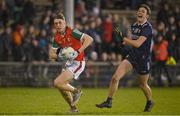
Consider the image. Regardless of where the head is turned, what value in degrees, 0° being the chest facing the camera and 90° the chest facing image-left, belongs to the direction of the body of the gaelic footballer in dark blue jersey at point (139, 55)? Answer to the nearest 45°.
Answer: approximately 45°

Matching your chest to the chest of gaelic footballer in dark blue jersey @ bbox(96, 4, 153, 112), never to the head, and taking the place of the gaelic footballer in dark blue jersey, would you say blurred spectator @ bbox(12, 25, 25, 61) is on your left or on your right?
on your right
